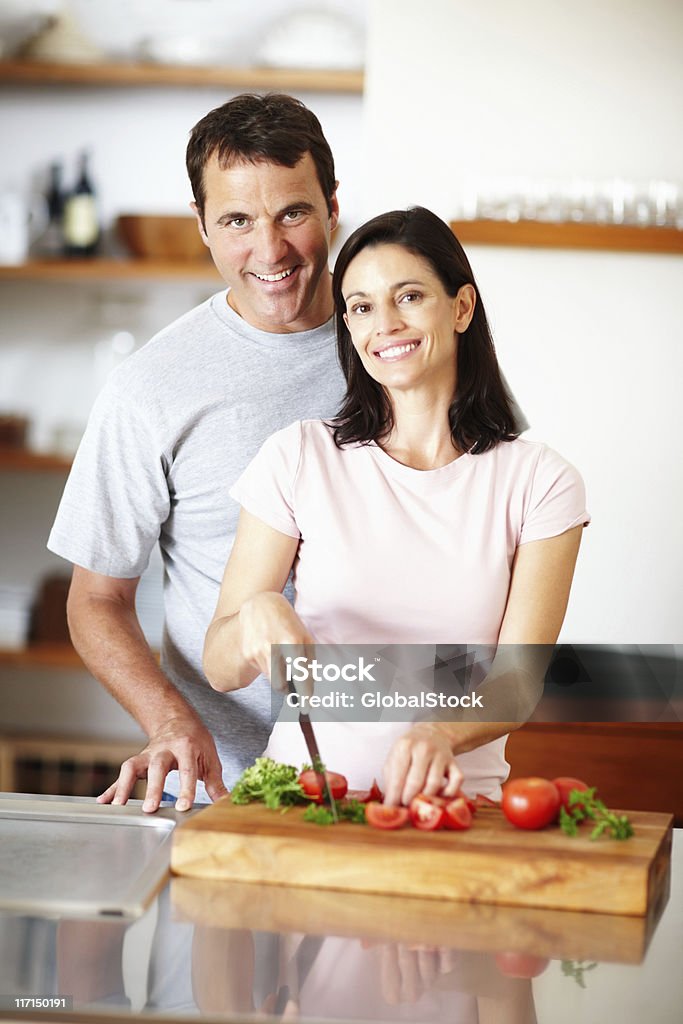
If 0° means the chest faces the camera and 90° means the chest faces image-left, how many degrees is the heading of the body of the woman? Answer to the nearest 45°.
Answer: approximately 0°

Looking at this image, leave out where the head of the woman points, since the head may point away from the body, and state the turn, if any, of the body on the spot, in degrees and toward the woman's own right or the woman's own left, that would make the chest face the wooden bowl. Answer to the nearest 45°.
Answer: approximately 180°

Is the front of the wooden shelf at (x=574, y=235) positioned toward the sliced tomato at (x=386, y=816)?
yes

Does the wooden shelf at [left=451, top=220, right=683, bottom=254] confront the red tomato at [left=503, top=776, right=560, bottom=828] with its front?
yes
